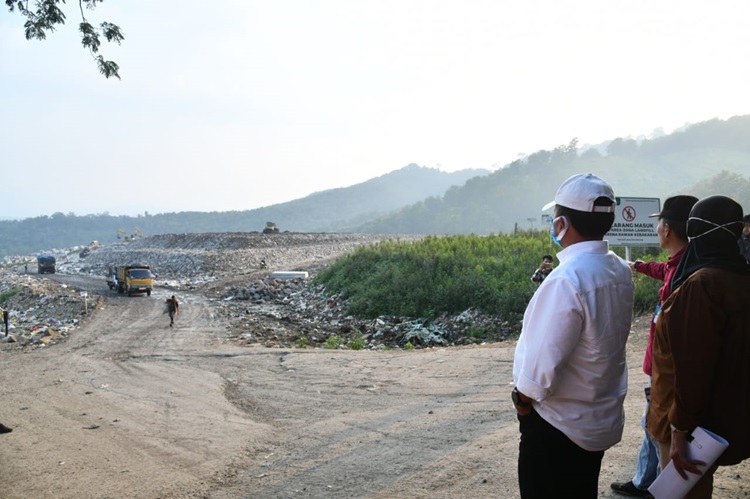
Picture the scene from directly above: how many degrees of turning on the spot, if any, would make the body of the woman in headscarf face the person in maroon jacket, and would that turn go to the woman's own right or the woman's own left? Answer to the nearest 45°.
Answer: approximately 45° to the woman's own right

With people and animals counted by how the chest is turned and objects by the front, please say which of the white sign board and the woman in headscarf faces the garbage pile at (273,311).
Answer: the woman in headscarf

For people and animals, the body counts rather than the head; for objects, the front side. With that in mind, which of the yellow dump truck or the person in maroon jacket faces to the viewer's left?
the person in maroon jacket

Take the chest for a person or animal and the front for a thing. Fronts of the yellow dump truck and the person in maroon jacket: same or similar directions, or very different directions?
very different directions

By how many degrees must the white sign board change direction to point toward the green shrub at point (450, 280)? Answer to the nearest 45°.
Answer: approximately 135° to its right

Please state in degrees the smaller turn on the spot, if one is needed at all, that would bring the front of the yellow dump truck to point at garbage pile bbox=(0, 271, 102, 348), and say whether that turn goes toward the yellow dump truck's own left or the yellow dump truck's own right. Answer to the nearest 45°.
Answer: approximately 90° to the yellow dump truck's own right

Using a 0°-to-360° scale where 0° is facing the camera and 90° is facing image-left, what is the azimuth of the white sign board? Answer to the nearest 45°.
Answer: approximately 0°

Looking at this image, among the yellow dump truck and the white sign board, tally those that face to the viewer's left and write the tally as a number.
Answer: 0

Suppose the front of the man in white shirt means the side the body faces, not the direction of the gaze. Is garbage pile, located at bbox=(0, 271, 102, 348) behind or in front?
in front

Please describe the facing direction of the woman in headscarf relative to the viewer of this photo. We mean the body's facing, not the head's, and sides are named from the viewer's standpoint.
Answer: facing away from the viewer and to the left of the viewer

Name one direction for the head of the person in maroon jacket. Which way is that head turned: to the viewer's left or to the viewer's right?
to the viewer's left

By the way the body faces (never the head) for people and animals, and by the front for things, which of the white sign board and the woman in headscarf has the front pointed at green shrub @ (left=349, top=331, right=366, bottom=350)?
the woman in headscarf

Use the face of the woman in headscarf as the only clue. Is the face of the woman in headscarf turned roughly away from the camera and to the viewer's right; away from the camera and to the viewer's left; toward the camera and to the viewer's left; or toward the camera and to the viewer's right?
away from the camera and to the viewer's left
